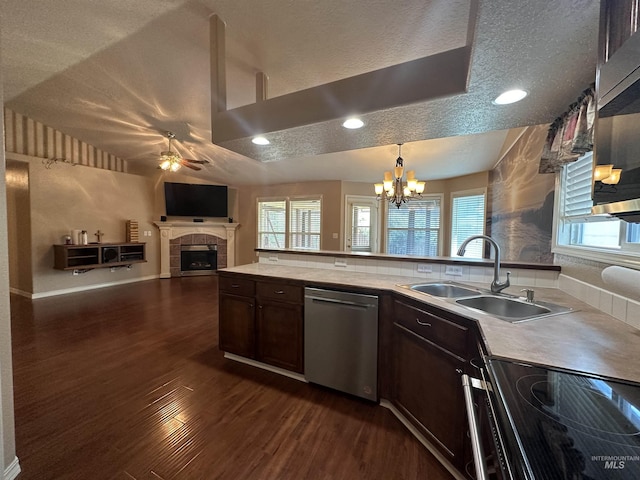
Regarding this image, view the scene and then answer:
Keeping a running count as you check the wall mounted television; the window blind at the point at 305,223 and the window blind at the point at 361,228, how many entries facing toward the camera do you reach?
3

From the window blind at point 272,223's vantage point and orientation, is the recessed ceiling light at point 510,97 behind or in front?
in front

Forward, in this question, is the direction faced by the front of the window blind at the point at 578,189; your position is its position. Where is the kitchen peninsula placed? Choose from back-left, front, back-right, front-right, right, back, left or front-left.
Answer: front

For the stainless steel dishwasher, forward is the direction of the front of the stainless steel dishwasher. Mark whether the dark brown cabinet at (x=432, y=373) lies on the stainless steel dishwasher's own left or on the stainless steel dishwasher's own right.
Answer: on the stainless steel dishwasher's own left

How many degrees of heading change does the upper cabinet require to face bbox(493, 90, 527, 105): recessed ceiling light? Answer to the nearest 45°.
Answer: approximately 45° to its right

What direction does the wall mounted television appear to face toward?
toward the camera

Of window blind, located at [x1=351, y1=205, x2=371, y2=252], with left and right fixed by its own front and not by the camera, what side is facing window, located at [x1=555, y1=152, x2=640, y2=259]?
front

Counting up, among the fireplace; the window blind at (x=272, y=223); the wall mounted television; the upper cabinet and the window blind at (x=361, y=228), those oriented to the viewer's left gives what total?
1

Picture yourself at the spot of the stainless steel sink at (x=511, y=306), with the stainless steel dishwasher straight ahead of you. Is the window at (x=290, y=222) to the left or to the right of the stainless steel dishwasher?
right

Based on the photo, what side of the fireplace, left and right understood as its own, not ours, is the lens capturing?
front

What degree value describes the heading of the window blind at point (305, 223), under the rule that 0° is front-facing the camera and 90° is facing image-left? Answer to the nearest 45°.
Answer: approximately 0°
